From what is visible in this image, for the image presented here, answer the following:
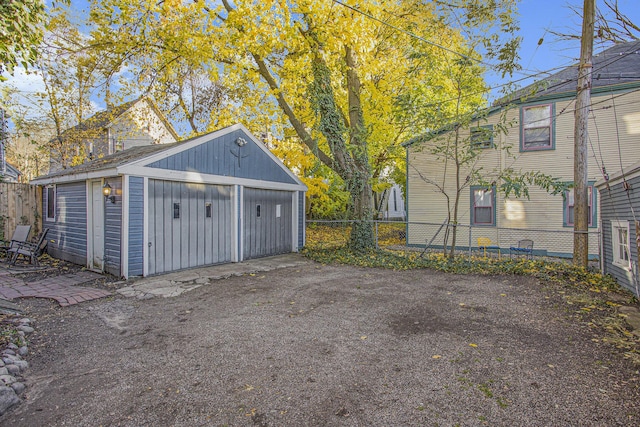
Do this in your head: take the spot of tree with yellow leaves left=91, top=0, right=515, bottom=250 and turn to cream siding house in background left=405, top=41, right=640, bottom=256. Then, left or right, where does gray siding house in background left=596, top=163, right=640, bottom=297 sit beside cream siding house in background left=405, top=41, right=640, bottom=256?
right

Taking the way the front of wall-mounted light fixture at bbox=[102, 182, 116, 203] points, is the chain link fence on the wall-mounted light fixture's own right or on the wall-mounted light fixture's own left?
on the wall-mounted light fixture's own left

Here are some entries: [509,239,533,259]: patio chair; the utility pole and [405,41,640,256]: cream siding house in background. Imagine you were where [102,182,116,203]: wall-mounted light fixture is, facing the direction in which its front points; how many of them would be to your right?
0

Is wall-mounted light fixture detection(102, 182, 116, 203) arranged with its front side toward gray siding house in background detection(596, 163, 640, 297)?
no

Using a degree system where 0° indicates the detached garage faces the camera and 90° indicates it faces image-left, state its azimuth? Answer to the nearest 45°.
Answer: approximately 315°

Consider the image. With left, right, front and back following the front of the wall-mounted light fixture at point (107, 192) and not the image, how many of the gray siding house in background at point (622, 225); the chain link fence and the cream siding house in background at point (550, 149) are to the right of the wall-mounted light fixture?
0

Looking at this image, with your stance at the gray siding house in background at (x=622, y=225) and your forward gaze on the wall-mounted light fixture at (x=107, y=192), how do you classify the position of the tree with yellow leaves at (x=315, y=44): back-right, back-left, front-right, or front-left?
front-right

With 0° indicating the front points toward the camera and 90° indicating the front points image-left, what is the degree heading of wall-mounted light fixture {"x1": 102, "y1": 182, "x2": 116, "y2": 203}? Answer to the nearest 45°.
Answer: approximately 45°

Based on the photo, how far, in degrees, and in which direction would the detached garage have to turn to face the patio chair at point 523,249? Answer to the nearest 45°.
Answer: approximately 45° to its left

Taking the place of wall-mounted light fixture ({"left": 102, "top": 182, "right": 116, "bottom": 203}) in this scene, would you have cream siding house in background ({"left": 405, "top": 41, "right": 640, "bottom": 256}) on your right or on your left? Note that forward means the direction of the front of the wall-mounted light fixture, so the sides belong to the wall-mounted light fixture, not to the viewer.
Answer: on your left

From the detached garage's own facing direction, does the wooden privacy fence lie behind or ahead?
behind

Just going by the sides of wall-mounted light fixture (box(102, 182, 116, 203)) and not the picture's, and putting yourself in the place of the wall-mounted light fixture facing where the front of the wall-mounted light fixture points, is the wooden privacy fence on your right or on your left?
on your right

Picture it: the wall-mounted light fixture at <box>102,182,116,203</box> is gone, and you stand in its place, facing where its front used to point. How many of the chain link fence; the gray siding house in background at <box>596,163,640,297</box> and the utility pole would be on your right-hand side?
0
